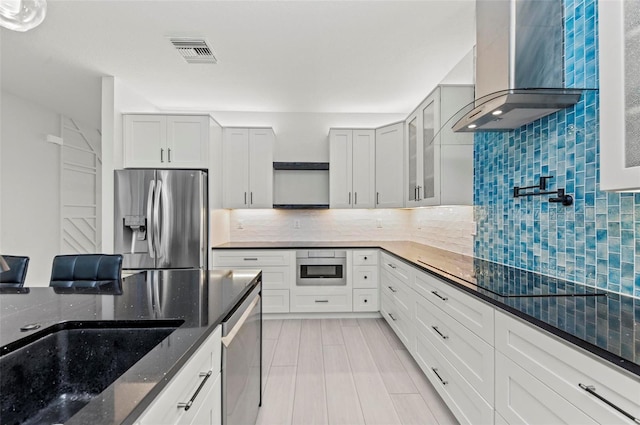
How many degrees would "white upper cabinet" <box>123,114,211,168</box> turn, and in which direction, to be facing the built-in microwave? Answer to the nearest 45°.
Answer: approximately 90° to its left

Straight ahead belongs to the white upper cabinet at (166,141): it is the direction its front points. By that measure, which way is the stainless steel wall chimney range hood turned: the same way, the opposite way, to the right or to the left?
to the right

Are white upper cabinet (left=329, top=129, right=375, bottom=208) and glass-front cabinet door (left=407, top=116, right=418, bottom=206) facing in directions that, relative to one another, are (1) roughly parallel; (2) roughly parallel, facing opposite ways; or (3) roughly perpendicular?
roughly perpendicular

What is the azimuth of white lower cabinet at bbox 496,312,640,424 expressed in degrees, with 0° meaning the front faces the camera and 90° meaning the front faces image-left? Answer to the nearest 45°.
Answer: approximately 45°

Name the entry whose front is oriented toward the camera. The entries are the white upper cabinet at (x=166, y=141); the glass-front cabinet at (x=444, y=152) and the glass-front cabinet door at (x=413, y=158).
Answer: the white upper cabinet

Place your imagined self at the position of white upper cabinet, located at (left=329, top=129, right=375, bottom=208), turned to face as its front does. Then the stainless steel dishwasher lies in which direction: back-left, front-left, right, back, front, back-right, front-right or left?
front

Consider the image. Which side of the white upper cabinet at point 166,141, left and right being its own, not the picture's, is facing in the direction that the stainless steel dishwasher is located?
front

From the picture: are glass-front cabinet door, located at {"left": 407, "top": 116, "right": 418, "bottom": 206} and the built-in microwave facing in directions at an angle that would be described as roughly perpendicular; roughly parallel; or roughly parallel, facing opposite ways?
roughly perpendicular

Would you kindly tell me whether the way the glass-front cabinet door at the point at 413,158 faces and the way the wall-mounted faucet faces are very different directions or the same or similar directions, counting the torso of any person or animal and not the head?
same or similar directions

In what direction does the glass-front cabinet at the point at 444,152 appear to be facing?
to the viewer's left

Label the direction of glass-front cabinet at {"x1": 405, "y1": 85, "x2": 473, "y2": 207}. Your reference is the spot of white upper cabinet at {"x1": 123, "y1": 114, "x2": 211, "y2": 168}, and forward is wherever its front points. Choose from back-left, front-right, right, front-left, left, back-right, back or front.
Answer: front-left

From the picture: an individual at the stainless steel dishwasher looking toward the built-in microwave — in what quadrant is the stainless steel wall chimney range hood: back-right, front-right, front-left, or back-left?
front-right

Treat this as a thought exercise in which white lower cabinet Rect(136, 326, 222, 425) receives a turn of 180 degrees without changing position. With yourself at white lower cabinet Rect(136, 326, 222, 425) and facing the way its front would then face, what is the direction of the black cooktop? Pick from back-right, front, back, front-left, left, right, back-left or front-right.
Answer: back

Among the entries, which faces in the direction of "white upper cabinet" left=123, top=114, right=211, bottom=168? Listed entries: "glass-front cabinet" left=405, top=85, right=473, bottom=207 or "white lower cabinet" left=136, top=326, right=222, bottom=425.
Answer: the glass-front cabinet

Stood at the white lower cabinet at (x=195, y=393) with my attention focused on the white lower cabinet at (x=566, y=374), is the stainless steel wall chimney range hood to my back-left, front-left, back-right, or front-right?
front-left

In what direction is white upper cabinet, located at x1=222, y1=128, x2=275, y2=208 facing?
toward the camera

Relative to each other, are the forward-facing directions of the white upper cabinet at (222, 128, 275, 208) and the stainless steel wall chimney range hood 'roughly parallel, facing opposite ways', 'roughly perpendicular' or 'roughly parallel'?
roughly perpendicular

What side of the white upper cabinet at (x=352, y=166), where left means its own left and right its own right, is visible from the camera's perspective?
front

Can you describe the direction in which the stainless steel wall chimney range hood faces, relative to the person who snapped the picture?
facing the viewer and to the left of the viewer

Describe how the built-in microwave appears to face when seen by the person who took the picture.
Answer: facing the viewer
